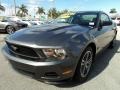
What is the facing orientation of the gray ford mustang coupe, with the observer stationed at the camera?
facing the viewer and to the left of the viewer
